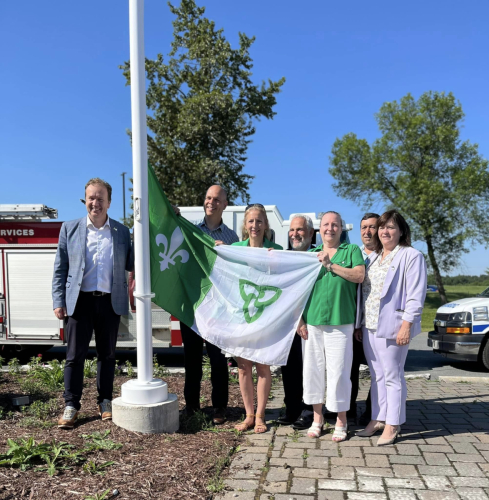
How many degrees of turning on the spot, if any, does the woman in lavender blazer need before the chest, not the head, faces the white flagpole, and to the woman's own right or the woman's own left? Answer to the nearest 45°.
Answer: approximately 45° to the woman's own right

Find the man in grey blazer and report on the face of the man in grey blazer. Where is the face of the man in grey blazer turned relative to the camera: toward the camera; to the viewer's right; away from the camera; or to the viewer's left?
toward the camera

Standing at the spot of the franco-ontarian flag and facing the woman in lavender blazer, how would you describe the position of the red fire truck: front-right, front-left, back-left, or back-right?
back-left

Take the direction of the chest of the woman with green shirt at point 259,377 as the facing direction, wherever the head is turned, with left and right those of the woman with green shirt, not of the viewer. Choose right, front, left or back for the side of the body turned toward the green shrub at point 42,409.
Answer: right

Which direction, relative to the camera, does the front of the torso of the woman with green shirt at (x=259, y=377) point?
toward the camera

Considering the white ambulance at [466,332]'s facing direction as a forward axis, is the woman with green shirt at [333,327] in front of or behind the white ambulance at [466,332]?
in front

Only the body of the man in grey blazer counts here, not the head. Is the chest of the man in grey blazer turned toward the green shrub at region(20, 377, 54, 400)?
no

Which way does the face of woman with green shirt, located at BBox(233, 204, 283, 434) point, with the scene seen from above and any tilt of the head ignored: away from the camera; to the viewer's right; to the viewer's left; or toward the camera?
toward the camera

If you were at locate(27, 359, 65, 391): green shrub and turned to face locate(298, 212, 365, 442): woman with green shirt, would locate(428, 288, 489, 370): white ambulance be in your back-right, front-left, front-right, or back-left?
front-left

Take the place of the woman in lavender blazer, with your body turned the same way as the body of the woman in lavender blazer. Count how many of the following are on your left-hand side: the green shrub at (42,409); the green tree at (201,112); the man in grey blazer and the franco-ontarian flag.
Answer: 0

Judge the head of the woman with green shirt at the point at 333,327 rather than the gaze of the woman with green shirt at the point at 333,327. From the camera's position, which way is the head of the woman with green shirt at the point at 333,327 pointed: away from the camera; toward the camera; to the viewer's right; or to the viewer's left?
toward the camera
